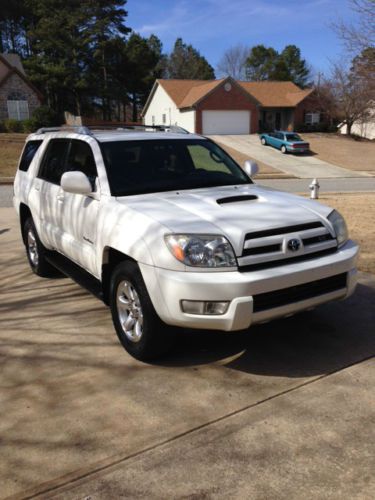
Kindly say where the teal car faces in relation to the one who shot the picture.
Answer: facing away from the viewer and to the left of the viewer

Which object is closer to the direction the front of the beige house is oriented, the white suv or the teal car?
the white suv

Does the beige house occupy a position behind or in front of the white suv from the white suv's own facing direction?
behind

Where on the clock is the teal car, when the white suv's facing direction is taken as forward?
The teal car is roughly at 8 o'clock from the white suv.

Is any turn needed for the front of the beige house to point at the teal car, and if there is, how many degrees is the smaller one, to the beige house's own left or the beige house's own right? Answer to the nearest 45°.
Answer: approximately 45° to the beige house's own left

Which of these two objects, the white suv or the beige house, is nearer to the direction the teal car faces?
the beige house

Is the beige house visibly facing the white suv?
yes

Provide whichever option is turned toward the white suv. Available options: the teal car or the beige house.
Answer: the beige house
